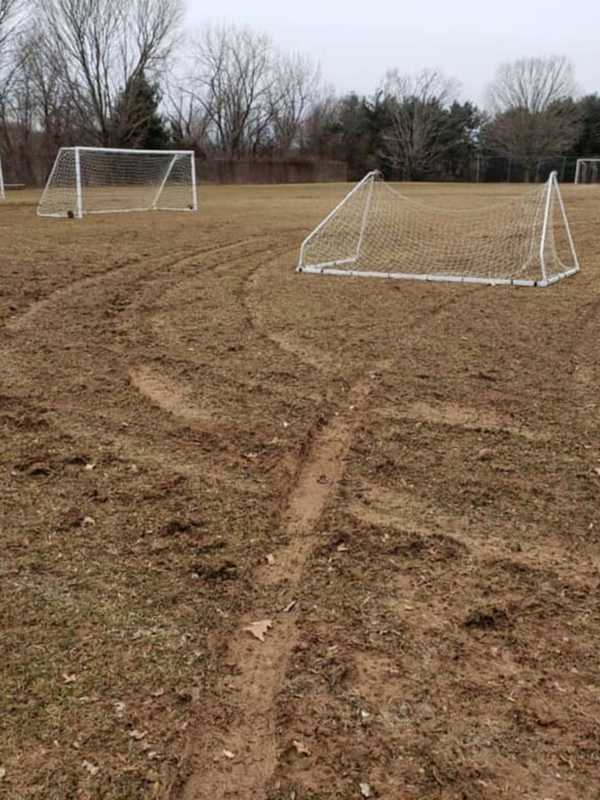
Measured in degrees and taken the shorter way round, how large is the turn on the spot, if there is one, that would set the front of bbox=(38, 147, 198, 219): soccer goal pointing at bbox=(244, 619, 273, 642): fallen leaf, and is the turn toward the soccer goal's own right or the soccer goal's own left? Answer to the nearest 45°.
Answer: approximately 45° to the soccer goal's own right

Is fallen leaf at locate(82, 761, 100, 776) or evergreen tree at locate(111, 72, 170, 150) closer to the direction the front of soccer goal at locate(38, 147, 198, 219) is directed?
the fallen leaf

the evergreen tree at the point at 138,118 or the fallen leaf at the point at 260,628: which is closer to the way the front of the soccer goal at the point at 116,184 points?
the fallen leaf

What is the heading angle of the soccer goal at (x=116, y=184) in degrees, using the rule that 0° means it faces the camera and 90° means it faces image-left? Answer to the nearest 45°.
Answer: approximately 315°

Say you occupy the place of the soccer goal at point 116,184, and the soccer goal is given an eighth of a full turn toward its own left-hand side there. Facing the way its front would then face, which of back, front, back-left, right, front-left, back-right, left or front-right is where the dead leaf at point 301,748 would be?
right

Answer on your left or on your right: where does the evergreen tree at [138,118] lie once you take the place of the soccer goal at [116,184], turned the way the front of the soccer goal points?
on your left

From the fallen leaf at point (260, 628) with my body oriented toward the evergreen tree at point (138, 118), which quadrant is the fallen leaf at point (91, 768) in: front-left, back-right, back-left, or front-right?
back-left
